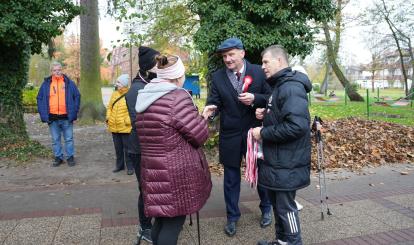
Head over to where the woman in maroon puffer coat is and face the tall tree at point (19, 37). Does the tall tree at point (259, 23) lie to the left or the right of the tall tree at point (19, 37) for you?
right

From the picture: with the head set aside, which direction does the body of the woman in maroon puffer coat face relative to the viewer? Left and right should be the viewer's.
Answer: facing away from the viewer and to the right of the viewer

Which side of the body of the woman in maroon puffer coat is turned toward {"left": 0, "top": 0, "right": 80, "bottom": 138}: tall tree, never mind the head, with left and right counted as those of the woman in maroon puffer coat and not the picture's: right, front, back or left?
left

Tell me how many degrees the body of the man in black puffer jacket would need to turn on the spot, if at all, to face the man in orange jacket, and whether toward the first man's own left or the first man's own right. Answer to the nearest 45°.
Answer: approximately 45° to the first man's own right

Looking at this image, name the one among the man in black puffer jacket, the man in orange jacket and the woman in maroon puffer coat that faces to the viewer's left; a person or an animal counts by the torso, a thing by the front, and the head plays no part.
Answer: the man in black puffer jacket

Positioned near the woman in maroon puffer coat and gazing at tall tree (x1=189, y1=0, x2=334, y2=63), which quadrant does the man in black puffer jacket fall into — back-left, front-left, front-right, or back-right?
front-right

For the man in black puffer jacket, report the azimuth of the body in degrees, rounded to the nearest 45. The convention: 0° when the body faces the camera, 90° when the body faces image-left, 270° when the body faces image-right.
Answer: approximately 90°

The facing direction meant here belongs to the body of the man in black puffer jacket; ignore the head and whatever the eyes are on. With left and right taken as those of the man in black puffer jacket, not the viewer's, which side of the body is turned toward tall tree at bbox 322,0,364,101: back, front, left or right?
right

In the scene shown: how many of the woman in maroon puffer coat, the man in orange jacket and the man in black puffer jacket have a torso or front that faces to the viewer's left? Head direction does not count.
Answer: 1

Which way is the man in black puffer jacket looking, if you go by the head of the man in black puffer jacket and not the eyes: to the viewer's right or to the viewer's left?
to the viewer's left

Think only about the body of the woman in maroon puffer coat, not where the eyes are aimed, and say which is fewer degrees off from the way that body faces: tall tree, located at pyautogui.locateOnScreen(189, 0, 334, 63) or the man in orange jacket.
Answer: the tall tree

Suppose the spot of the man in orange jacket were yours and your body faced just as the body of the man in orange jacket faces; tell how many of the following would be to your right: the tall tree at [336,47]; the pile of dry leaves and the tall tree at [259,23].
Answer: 0

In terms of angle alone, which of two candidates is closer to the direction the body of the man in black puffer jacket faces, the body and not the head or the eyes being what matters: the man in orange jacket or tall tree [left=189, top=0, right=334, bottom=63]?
the man in orange jacket

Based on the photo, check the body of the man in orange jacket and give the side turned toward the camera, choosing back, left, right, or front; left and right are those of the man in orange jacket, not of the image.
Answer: front

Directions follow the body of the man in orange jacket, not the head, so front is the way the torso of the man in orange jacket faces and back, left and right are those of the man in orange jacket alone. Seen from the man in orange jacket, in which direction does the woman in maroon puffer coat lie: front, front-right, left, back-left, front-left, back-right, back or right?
front

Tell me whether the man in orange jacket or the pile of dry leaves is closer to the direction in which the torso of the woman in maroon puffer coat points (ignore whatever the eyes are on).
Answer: the pile of dry leaves
